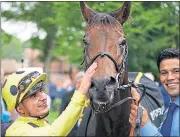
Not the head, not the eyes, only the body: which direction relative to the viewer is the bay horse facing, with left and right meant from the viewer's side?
facing the viewer

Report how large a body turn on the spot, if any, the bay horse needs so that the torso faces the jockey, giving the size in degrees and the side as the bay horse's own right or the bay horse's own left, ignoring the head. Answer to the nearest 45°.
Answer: approximately 45° to the bay horse's own right

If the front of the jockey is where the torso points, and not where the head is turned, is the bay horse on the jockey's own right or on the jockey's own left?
on the jockey's own left

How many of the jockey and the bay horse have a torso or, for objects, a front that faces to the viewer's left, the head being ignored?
0

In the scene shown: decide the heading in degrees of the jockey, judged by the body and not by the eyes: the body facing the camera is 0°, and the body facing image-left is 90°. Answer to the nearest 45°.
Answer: approximately 315°
